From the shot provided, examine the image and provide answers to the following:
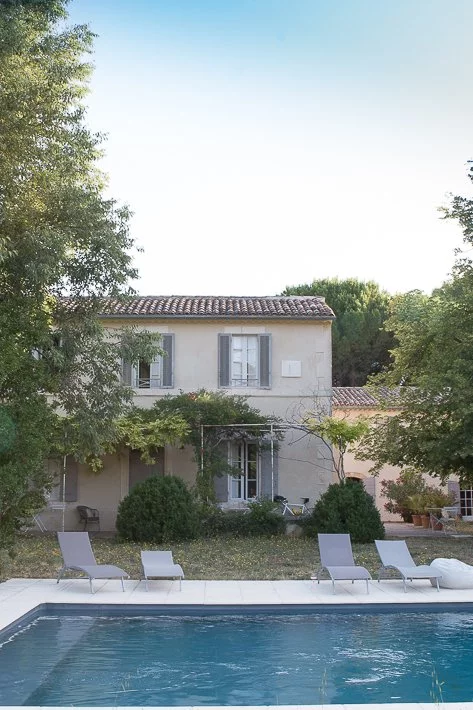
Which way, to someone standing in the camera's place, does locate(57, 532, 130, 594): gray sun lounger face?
facing the viewer and to the right of the viewer

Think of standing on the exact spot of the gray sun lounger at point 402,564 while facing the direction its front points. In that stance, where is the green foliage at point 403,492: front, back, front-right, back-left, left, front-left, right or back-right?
back-left

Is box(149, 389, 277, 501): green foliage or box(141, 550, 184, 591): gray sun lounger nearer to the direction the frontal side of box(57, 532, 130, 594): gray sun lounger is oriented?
the gray sun lounger

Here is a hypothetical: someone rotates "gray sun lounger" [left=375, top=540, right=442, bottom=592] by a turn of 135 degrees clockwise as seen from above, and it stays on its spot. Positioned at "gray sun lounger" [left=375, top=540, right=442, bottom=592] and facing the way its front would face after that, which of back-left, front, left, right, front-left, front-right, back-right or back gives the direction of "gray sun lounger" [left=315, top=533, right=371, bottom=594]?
front

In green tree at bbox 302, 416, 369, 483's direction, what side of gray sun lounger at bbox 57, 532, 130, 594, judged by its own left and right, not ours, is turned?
left

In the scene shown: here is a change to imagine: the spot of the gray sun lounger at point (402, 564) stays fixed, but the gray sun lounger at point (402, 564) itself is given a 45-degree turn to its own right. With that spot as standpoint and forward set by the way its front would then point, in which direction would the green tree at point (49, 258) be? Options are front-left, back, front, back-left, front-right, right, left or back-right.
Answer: right

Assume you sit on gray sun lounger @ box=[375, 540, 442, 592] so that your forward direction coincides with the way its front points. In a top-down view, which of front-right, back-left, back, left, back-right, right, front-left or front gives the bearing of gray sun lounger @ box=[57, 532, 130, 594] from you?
back-right

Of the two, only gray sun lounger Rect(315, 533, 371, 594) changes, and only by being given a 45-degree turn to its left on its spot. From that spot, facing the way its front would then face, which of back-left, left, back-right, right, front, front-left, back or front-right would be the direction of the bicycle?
left

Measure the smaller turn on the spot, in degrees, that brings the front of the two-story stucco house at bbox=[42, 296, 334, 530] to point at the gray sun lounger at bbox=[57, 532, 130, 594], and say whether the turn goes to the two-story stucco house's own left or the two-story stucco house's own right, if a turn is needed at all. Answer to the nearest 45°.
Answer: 0° — it already faces it

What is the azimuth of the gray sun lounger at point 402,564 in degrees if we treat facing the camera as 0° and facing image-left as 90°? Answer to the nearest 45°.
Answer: approximately 315°

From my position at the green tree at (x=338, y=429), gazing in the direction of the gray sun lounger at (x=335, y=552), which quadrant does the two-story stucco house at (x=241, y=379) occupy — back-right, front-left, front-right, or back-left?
back-right

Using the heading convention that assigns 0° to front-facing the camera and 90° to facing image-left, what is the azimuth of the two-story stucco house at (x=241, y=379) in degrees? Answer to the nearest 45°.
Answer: approximately 0°
